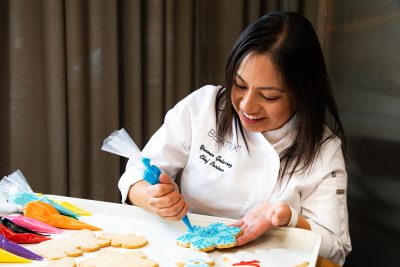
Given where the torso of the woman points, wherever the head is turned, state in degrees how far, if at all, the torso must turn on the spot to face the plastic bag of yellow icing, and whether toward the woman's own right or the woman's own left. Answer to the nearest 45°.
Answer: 0° — they already face it

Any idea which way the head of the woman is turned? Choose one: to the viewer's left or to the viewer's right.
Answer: to the viewer's left

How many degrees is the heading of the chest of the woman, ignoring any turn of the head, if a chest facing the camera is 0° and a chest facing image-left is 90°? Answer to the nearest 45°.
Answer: approximately 45°
